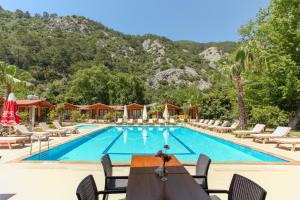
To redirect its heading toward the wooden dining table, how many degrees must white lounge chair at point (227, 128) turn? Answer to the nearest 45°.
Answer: approximately 90° to its left

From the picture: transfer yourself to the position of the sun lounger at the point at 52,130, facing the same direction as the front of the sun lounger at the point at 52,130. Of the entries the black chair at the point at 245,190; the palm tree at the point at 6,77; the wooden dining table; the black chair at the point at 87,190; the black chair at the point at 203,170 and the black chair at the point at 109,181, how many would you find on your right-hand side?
5

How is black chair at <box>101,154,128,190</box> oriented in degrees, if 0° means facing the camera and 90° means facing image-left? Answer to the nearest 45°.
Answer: approximately 270°

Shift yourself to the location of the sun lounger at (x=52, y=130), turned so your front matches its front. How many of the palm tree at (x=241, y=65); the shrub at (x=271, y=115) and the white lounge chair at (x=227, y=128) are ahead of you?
3

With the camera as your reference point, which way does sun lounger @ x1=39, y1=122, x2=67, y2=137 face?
facing to the right of the viewer

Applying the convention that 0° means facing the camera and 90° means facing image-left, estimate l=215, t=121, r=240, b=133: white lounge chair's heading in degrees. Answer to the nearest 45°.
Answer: approximately 90°

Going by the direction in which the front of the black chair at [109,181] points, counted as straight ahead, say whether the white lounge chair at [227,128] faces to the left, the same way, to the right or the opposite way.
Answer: the opposite way

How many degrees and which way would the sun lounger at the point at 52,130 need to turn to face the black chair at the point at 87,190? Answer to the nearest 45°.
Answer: approximately 90° to its right

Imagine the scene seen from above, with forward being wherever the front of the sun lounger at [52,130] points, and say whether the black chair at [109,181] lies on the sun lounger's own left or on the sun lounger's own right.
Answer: on the sun lounger's own right

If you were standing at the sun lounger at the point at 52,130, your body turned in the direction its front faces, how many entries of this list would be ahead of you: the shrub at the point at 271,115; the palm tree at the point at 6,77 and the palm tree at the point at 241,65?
2

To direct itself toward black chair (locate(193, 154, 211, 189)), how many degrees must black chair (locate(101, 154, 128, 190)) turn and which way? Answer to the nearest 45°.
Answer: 0° — it already faces it

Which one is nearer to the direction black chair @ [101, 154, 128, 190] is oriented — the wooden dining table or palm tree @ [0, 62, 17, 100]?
the wooden dining table
